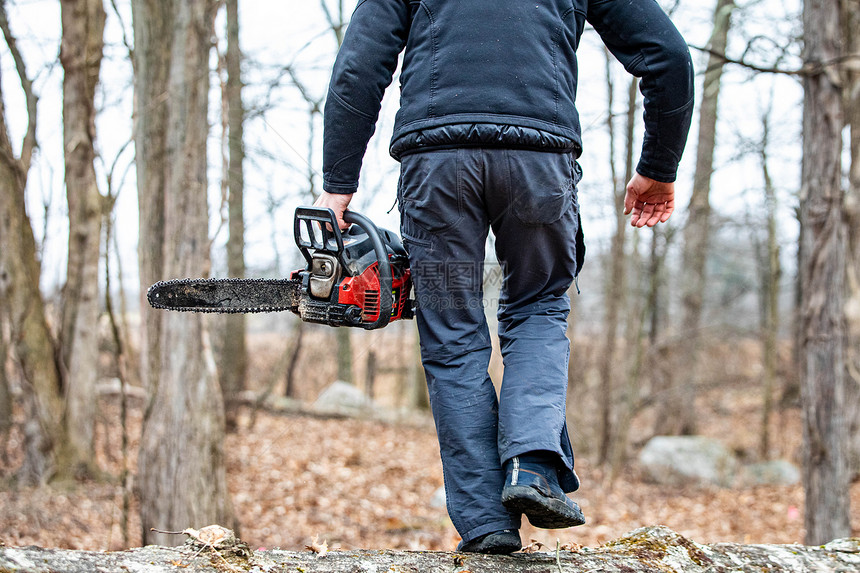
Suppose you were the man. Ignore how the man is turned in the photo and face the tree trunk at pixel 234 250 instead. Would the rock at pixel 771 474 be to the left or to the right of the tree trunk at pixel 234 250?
right

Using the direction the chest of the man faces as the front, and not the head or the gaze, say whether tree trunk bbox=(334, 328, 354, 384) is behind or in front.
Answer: in front

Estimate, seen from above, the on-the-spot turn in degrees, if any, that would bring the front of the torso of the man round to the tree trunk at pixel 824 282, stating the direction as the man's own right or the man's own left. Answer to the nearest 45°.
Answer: approximately 45° to the man's own right

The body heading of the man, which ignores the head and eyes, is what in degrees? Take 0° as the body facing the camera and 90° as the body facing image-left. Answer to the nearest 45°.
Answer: approximately 180°

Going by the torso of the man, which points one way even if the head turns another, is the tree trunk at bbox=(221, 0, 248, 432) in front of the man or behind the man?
in front
